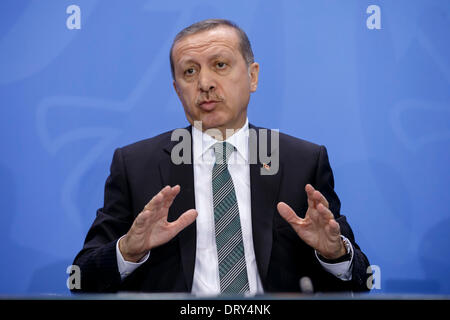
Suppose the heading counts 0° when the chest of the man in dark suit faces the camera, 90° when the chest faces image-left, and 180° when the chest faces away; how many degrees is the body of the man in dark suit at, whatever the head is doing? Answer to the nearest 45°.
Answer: approximately 0°

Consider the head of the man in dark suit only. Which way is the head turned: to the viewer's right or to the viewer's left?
to the viewer's left
